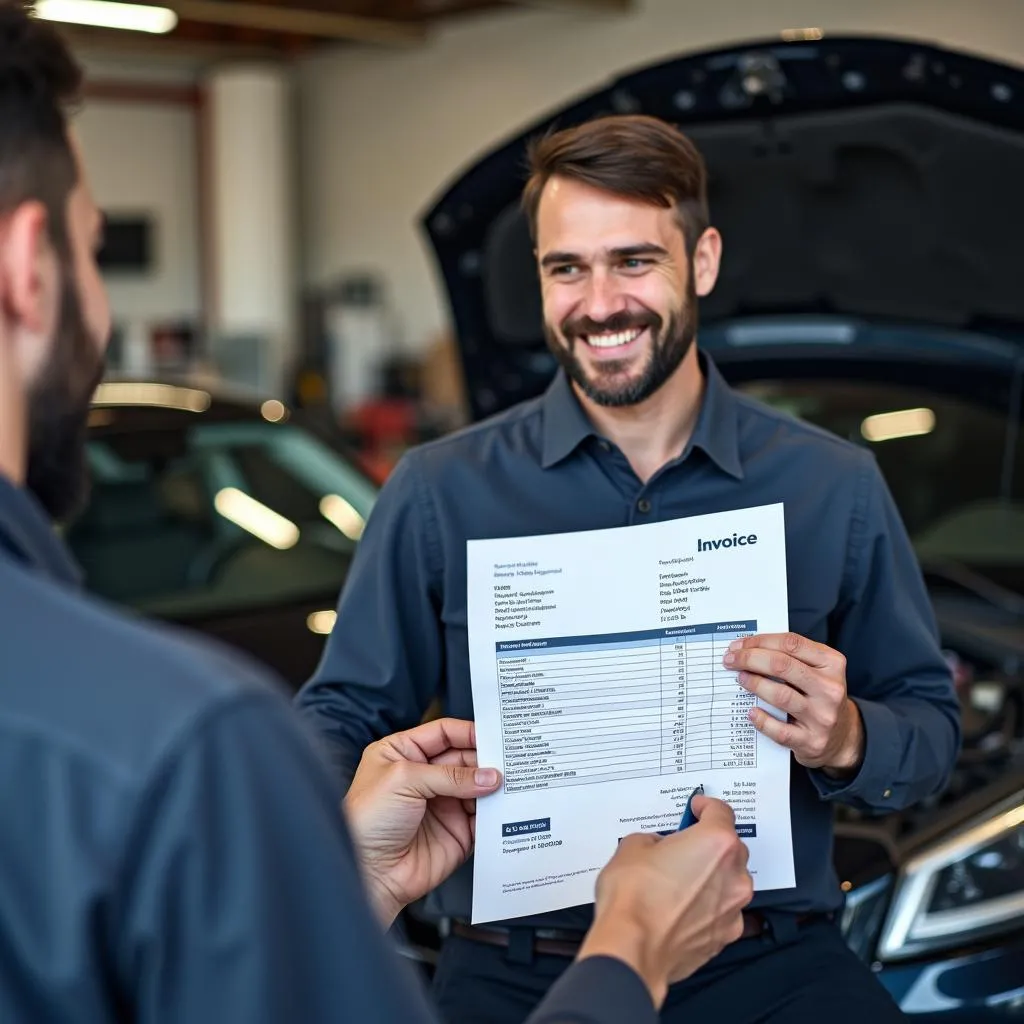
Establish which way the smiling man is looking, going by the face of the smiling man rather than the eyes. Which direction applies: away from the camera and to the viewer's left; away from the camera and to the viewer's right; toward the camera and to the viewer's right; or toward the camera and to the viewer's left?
toward the camera and to the viewer's left

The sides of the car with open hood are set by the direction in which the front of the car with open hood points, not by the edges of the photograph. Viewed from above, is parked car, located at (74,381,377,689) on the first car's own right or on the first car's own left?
on the first car's own right

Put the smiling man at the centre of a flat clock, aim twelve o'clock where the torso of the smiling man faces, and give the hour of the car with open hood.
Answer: The car with open hood is roughly at 7 o'clock from the smiling man.

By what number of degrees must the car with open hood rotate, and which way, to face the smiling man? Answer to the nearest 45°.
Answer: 0° — it already faces them

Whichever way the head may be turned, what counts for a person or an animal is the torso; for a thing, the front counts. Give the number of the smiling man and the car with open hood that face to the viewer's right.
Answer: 0

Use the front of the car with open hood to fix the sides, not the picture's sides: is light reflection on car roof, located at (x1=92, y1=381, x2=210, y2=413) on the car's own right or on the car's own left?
on the car's own right

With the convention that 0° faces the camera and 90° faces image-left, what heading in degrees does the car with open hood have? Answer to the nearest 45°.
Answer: approximately 45°

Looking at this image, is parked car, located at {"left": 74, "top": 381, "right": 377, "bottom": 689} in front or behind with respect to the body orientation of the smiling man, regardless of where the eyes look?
behind

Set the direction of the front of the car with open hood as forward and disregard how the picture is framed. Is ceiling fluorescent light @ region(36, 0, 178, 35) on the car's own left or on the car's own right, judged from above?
on the car's own right

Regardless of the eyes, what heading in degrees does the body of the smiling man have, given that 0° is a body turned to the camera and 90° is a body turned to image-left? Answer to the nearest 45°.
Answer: approximately 0°

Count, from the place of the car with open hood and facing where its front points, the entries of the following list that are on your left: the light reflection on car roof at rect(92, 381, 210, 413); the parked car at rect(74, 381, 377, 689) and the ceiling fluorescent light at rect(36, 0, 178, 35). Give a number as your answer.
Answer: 0

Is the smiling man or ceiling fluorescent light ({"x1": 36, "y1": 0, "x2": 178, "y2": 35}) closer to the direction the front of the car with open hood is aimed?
the smiling man
